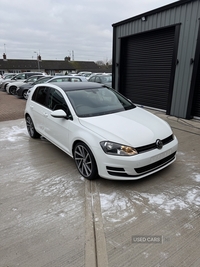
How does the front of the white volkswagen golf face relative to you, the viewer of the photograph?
facing the viewer and to the right of the viewer

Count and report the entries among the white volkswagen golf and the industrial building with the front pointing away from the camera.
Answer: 0

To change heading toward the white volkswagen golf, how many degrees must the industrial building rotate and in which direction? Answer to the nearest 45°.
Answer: approximately 45° to its left

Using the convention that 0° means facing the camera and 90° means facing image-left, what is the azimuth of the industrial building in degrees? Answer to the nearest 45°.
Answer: approximately 45°

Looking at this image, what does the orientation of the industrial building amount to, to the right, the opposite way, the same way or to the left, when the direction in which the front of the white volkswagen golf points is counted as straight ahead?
to the right

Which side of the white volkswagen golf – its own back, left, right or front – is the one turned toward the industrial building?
left
